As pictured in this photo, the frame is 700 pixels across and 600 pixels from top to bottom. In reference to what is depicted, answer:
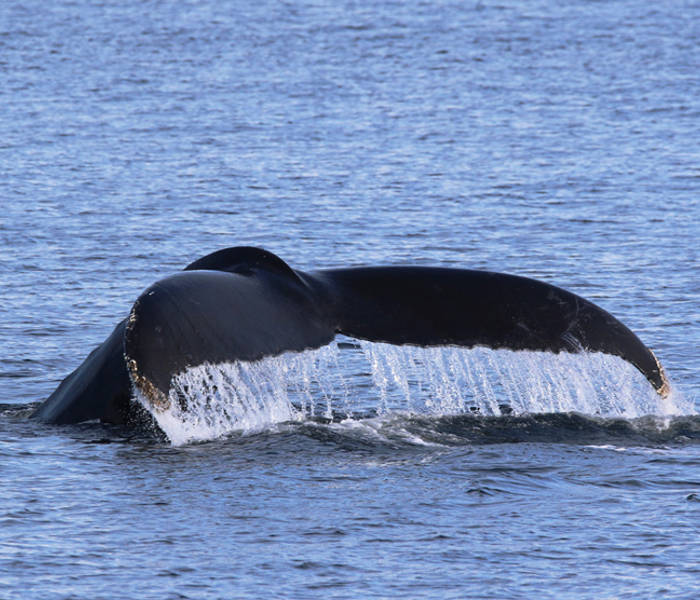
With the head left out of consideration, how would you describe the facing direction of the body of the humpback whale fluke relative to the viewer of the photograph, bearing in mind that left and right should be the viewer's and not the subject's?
facing away from the viewer and to the left of the viewer
